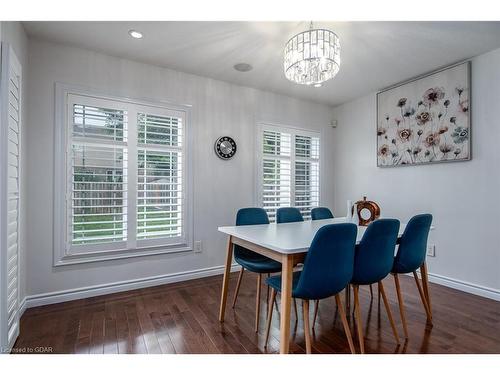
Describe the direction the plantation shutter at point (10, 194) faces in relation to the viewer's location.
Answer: facing to the right of the viewer

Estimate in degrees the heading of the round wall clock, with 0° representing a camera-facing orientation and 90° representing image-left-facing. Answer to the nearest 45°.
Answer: approximately 315°

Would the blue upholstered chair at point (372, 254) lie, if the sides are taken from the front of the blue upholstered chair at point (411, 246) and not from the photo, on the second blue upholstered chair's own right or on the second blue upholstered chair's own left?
on the second blue upholstered chair's own left

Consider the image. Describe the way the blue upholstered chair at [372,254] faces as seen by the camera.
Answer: facing away from the viewer and to the left of the viewer

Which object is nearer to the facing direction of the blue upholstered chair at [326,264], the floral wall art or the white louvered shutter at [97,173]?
the white louvered shutter

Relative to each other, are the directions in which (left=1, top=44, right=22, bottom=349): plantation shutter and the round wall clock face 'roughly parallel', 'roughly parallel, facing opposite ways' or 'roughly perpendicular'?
roughly perpendicular

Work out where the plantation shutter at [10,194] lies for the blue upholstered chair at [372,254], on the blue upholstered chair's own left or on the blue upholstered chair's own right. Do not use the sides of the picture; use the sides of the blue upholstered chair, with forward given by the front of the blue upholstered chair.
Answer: on the blue upholstered chair's own left

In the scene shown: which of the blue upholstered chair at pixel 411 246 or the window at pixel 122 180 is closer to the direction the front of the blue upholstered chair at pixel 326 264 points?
the window

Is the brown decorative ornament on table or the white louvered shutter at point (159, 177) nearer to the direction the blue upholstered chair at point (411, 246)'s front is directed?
the brown decorative ornament on table

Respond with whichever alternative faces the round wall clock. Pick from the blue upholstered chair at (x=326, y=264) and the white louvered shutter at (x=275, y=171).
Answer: the blue upholstered chair

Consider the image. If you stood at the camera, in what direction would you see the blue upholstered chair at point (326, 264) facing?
facing away from the viewer and to the left of the viewer

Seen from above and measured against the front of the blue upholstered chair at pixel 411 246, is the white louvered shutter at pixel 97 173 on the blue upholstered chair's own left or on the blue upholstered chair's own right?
on the blue upholstered chair's own left
